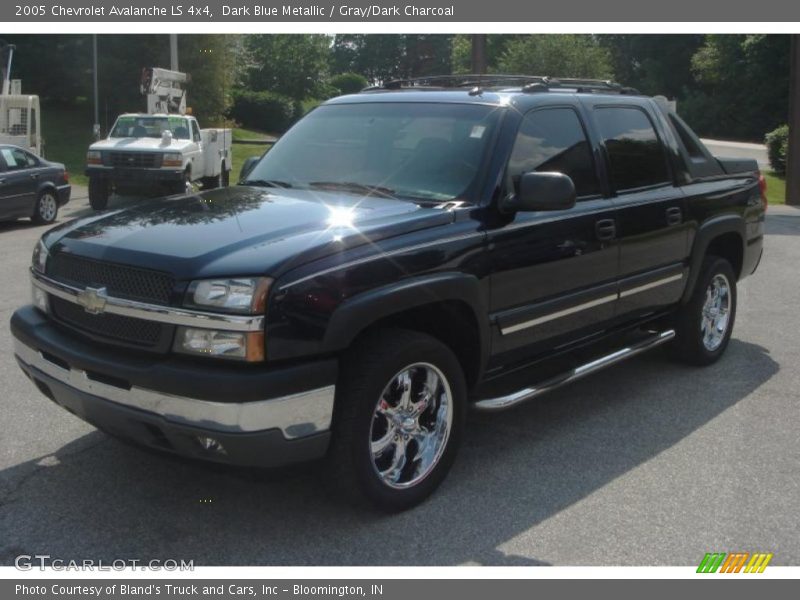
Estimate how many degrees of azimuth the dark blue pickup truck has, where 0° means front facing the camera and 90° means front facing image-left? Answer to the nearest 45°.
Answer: approximately 45°

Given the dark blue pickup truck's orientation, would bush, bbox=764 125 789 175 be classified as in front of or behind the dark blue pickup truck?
behind

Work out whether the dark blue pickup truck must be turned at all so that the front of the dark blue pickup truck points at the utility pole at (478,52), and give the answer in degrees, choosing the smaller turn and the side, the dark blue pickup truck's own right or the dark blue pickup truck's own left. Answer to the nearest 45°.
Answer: approximately 135° to the dark blue pickup truck's own right

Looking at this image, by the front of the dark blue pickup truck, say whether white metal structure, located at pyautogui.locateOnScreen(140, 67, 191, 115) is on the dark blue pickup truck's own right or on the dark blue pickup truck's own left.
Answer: on the dark blue pickup truck's own right

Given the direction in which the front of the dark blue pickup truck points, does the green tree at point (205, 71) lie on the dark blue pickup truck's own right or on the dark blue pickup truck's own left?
on the dark blue pickup truck's own right

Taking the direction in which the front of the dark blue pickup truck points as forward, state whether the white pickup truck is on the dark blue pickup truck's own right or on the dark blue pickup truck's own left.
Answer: on the dark blue pickup truck's own right
